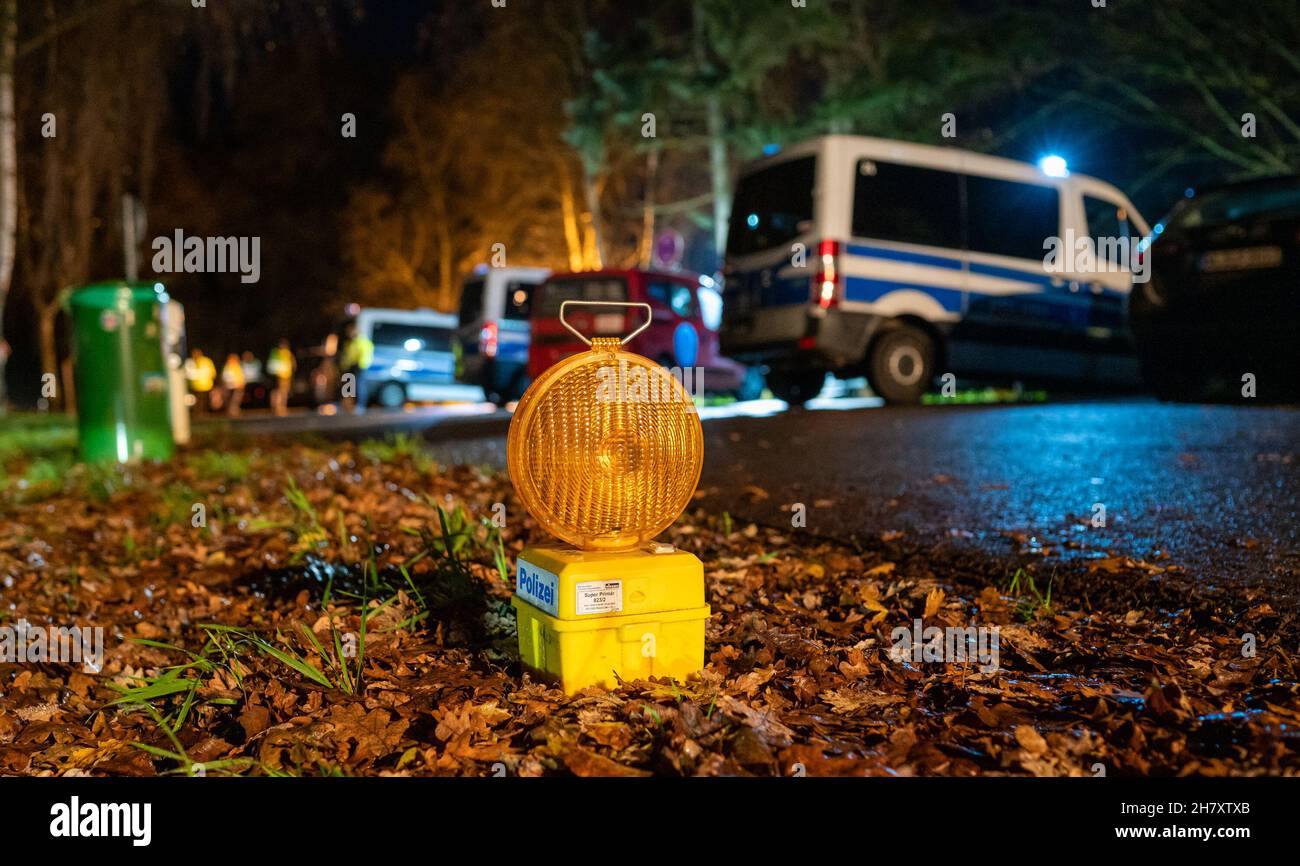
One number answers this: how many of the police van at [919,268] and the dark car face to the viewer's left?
0

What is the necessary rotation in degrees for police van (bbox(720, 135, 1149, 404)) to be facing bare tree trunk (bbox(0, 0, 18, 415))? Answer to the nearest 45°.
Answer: approximately 135° to its left

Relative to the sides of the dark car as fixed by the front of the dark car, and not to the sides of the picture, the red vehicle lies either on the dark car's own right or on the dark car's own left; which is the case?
on the dark car's own left

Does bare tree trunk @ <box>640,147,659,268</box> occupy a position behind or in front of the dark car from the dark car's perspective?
in front

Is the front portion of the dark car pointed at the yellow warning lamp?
no

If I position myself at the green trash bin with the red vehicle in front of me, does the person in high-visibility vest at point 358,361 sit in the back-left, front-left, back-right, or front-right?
front-left

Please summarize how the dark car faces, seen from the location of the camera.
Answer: facing away from the viewer

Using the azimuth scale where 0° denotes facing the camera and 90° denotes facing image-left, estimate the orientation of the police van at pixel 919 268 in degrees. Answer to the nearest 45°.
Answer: approximately 225°

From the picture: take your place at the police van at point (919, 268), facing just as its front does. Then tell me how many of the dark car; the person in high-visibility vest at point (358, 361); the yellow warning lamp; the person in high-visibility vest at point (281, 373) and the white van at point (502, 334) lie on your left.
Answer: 3

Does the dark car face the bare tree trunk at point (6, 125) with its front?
no

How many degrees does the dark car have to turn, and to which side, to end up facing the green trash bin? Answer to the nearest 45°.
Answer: approximately 90° to its left
